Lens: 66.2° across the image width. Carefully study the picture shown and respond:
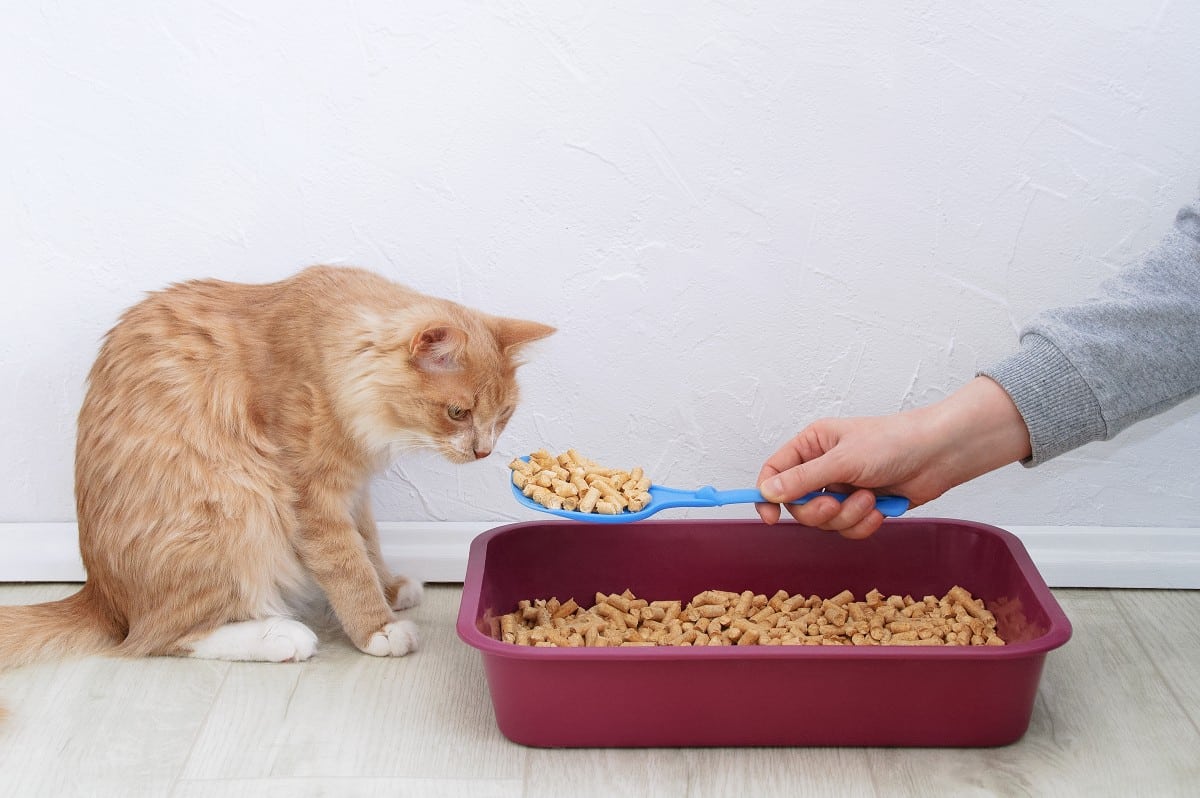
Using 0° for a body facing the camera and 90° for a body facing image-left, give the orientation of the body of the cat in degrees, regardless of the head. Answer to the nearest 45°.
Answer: approximately 270°

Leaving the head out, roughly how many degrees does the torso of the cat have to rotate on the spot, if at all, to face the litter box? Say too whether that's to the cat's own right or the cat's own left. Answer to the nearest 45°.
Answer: approximately 45° to the cat's own right
